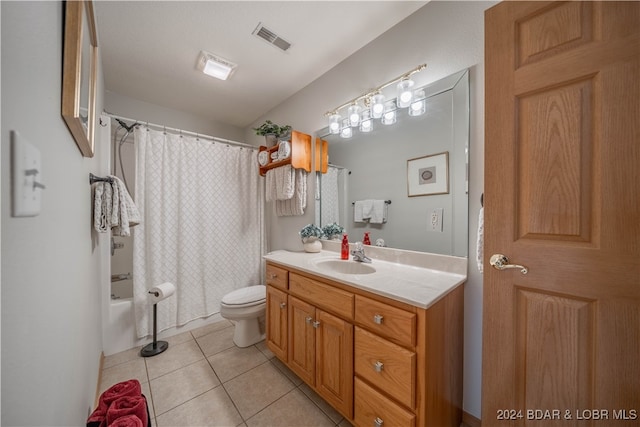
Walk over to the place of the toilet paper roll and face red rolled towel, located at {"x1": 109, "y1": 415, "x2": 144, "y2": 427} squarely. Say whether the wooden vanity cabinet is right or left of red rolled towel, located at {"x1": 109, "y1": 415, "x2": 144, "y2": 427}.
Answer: left

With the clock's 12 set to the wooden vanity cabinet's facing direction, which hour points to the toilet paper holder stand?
The toilet paper holder stand is roughly at 2 o'clock from the wooden vanity cabinet.
